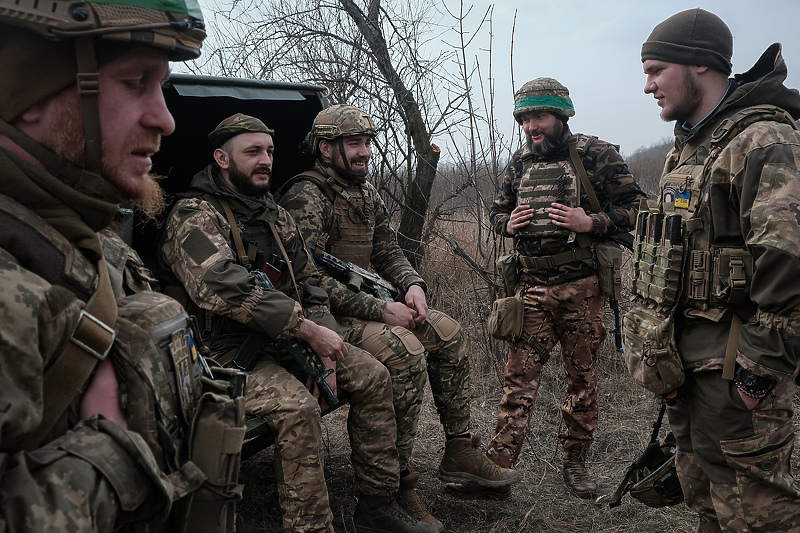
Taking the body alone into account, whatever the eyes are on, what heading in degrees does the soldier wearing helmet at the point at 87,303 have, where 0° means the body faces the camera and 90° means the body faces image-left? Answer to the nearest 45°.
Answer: approximately 270°

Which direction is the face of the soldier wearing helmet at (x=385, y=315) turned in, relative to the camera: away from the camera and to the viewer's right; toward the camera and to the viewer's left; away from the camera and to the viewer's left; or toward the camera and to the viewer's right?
toward the camera and to the viewer's right

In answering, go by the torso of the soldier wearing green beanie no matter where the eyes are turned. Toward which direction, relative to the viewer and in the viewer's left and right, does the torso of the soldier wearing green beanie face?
facing to the left of the viewer

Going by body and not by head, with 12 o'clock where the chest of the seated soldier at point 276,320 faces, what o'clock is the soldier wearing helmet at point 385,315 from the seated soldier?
The soldier wearing helmet is roughly at 9 o'clock from the seated soldier.

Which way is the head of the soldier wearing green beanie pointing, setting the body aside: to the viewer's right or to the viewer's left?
to the viewer's left

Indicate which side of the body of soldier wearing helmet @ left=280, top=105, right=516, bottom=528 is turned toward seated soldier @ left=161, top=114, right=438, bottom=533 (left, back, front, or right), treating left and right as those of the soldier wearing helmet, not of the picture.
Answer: right

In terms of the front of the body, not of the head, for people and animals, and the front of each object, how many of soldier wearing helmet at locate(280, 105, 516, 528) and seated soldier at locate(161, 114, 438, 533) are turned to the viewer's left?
0

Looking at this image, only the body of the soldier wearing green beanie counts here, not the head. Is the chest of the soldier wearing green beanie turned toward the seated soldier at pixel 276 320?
yes

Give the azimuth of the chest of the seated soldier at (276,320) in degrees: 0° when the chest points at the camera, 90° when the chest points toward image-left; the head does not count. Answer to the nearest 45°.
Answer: approximately 315°

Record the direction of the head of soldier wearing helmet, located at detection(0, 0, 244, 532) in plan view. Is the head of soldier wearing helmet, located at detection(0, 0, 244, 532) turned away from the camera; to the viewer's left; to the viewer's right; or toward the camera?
to the viewer's right
